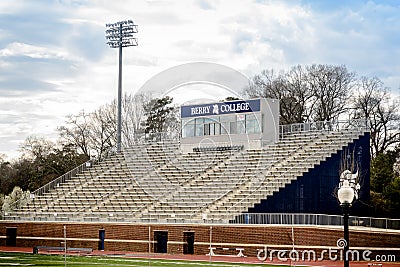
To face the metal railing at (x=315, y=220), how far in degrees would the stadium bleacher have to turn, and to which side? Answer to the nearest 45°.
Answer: approximately 90° to its left

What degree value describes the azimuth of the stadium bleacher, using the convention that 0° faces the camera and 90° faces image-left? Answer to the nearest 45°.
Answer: approximately 45°

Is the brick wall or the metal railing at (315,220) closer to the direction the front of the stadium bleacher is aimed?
the brick wall
